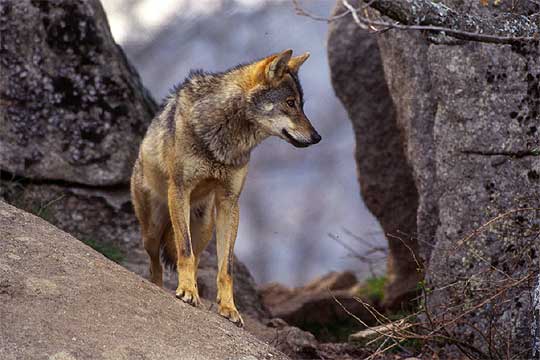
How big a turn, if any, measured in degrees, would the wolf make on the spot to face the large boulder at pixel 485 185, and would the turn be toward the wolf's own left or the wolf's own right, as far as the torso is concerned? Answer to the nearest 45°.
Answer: approximately 45° to the wolf's own left

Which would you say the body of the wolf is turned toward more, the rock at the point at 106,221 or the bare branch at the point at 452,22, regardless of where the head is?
the bare branch

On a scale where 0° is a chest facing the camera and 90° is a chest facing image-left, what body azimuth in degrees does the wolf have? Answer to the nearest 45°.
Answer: approximately 315°

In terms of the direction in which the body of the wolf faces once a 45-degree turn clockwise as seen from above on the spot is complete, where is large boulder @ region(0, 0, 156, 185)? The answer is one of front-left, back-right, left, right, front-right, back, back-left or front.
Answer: back-right
